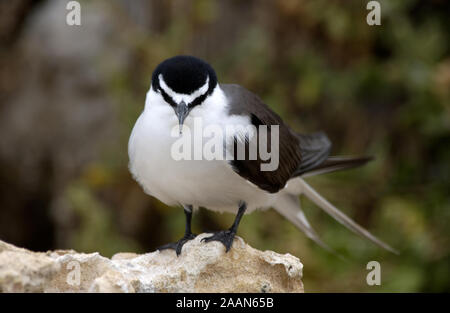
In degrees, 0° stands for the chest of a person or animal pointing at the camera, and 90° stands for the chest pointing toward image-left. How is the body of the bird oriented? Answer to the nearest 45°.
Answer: approximately 45°
